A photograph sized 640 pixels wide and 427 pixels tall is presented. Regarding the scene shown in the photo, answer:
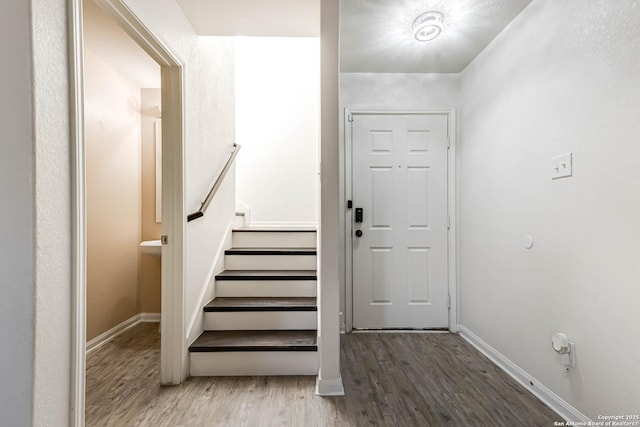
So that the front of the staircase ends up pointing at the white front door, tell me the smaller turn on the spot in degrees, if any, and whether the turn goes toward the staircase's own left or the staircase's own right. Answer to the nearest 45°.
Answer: approximately 90° to the staircase's own left

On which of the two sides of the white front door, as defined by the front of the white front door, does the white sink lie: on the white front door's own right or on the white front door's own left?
on the white front door's own right

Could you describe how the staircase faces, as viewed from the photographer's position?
facing the viewer

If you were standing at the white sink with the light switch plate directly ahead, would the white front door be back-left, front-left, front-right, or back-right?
front-left

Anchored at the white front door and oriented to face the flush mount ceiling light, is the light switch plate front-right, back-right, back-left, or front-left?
front-left

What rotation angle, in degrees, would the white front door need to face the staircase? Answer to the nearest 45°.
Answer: approximately 45° to its right

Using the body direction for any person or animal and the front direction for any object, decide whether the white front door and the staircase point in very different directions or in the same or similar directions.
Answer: same or similar directions

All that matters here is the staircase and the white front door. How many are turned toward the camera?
2

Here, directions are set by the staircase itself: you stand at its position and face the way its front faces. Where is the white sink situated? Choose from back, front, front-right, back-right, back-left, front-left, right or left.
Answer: back-right
